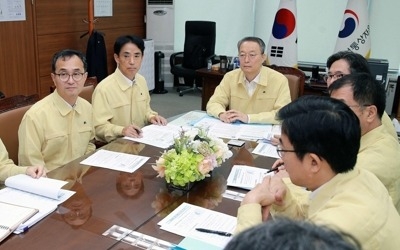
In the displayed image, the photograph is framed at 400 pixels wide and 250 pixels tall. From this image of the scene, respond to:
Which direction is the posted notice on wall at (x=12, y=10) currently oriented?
toward the camera

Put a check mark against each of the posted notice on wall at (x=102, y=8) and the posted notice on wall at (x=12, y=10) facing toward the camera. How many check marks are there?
2

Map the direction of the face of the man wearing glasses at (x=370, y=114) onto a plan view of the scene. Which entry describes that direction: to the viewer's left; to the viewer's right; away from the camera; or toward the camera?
to the viewer's left

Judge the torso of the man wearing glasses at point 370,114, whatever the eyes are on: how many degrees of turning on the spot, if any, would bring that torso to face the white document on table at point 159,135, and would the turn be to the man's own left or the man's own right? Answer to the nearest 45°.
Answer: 0° — they already face it

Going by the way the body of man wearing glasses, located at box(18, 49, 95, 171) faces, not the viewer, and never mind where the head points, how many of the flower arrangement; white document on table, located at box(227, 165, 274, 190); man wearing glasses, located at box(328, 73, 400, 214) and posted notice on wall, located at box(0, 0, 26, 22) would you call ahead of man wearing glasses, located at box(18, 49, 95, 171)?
3

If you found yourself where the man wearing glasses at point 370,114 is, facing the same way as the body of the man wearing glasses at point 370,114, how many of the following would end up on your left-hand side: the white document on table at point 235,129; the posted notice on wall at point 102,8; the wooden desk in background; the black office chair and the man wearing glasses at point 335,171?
1

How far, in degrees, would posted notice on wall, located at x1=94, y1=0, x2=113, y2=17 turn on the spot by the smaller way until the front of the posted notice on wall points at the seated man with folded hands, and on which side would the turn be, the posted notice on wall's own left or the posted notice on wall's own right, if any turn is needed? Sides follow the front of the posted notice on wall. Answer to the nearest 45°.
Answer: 0° — it already faces them

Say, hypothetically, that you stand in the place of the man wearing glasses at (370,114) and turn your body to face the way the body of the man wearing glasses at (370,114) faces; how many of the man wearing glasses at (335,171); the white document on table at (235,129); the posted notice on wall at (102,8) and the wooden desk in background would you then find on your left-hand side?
1

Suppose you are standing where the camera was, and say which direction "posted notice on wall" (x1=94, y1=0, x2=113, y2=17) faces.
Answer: facing the viewer

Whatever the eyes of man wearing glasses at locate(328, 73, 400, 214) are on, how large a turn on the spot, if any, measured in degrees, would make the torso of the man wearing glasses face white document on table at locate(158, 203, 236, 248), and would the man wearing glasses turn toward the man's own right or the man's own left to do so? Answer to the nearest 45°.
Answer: approximately 45° to the man's own left

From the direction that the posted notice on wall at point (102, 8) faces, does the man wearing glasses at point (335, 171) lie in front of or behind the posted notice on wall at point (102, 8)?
in front

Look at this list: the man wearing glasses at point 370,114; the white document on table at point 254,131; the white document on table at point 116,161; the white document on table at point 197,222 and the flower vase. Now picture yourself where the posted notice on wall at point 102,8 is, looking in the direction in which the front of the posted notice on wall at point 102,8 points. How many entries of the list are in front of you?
5

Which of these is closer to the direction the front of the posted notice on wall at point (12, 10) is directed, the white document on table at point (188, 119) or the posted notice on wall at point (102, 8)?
the white document on table

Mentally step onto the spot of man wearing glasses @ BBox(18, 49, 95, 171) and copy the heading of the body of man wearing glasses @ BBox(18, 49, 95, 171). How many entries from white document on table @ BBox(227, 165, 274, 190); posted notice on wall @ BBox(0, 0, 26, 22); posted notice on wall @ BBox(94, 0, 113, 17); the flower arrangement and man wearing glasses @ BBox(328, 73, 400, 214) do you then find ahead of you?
3

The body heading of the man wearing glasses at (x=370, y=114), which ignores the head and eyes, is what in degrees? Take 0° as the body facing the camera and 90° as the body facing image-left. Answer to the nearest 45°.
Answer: approximately 90°
